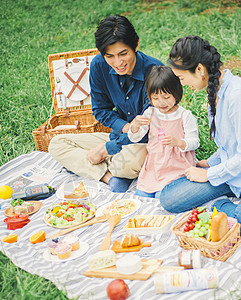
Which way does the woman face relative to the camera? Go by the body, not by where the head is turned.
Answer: to the viewer's left

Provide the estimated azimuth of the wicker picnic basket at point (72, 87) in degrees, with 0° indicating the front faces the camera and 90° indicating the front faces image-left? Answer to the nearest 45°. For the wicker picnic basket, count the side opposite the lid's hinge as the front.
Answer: approximately 0°

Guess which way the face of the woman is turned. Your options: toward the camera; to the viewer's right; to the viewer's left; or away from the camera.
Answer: to the viewer's left

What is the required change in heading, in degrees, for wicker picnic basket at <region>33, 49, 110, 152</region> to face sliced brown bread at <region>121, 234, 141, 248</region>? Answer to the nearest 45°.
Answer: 0° — it already faces it

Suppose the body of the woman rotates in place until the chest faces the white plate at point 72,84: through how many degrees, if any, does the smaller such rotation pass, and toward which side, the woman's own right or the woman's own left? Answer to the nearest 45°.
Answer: approximately 45° to the woman's own right
